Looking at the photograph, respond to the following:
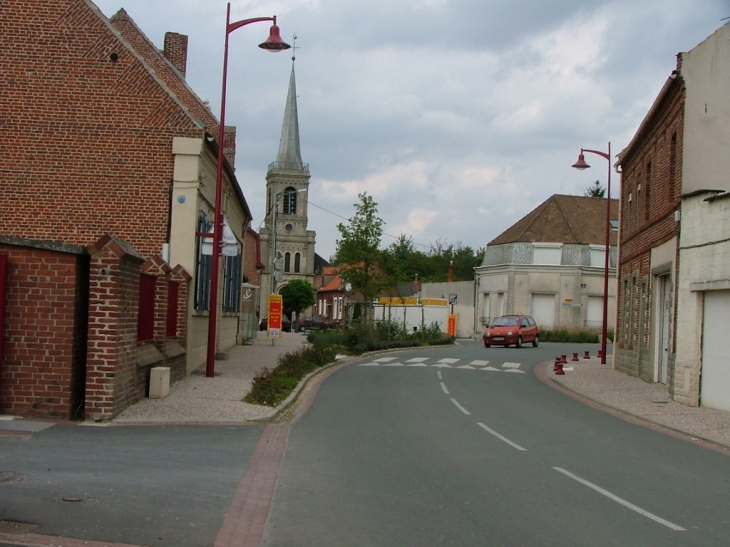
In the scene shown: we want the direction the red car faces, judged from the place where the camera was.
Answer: facing the viewer and to the left of the viewer

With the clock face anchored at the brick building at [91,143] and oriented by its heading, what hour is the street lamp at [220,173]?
The street lamp is roughly at 1 o'clock from the brick building.

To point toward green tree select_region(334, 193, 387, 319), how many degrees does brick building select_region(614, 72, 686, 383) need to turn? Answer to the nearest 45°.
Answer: approximately 45° to its right

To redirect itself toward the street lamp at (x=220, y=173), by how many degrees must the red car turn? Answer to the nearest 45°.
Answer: approximately 45° to its left

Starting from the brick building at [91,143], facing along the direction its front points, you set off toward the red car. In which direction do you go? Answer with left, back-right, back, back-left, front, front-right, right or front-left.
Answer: front-left

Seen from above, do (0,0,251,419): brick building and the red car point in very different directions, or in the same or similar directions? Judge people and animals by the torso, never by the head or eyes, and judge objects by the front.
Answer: very different directions

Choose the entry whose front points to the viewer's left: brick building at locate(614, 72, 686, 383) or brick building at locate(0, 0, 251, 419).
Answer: brick building at locate(614, 72, 686, 383)

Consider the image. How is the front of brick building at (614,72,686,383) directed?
to the viewer's left

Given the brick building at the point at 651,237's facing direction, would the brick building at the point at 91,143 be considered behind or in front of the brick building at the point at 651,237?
in front

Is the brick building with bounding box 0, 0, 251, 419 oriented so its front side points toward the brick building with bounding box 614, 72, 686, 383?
yes

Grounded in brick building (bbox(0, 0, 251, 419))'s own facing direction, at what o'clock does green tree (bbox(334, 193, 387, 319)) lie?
The green tree is roughly at 10 o'clock from the brick building.

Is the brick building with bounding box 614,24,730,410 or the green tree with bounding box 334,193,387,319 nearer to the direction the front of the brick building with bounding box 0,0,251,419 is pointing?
the brick building

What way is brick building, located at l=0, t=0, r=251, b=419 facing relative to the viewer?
to the viewer's right

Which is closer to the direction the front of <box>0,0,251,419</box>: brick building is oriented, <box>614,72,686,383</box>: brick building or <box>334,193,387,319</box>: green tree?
the brick building
